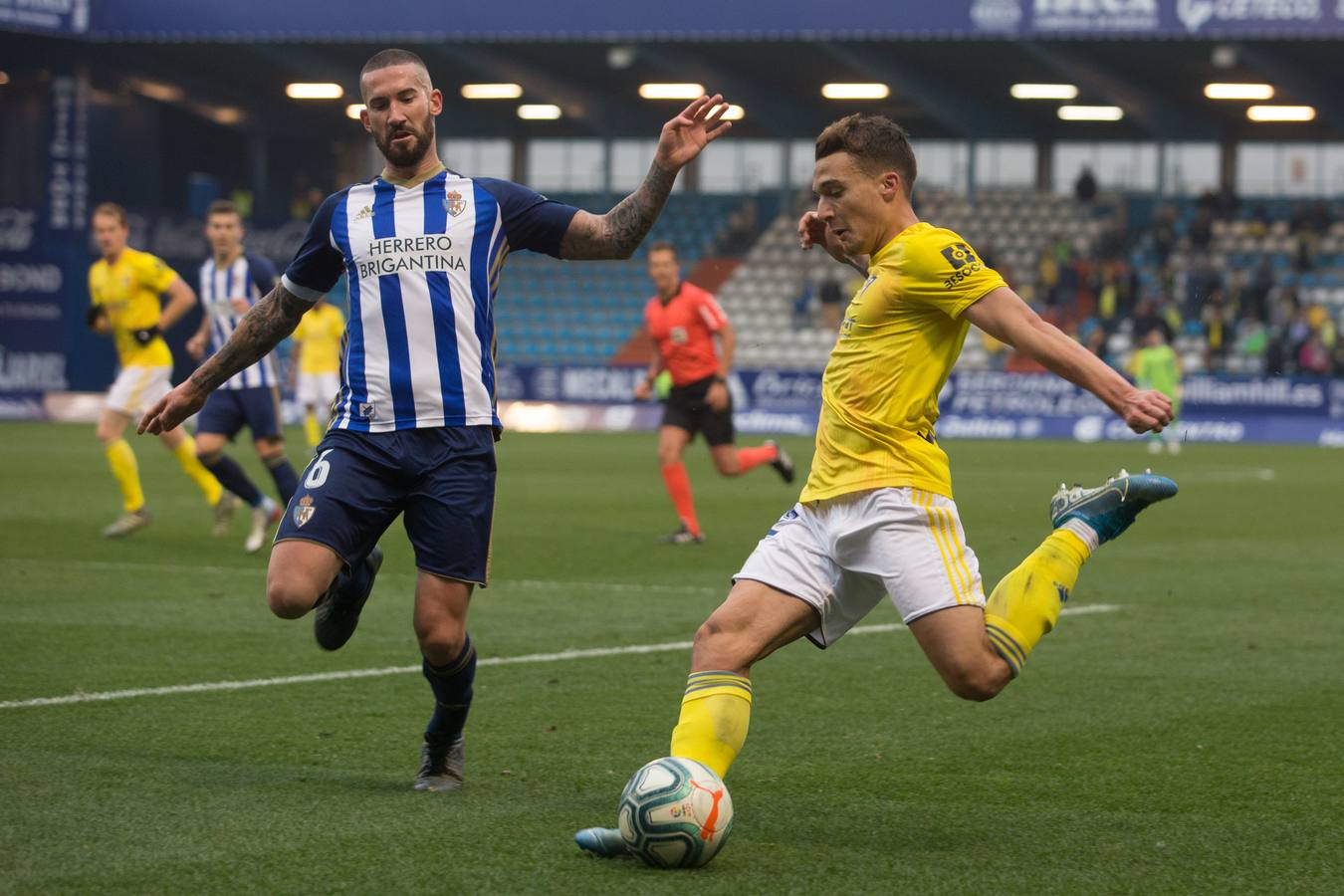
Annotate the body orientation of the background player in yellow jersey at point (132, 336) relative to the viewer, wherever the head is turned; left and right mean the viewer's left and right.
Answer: facing the viewer and to the left of the viewer

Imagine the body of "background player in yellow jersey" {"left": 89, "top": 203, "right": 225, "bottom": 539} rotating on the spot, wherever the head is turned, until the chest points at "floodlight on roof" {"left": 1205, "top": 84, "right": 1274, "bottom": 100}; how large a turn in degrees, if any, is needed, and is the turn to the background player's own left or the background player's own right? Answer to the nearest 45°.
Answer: approximately 180°

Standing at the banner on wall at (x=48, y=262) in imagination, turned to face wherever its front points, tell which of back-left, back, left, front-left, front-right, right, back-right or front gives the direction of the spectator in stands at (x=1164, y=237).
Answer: left

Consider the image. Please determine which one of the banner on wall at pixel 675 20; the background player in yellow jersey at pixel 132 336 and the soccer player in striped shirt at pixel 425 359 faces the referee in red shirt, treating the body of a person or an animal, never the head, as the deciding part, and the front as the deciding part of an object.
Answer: the banner on wall

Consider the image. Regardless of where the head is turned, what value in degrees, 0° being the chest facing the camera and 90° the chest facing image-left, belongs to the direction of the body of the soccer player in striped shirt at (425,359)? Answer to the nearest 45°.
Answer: approximately 0°

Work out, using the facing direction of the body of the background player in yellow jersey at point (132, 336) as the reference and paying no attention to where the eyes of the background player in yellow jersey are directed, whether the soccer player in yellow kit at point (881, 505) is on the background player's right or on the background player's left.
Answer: on the background player's left

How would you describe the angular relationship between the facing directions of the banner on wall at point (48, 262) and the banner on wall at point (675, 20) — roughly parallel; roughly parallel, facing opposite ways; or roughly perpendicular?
roughly parallel

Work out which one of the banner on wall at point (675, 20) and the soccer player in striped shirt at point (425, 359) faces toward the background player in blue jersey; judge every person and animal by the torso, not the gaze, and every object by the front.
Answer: the banner on wall

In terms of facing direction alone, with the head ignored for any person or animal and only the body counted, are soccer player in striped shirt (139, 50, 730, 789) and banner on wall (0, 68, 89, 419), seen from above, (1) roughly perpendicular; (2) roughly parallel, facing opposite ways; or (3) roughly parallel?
roughly parallel

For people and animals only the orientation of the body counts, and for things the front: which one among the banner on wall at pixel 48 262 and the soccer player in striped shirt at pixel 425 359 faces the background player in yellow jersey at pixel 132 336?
the banner on wall

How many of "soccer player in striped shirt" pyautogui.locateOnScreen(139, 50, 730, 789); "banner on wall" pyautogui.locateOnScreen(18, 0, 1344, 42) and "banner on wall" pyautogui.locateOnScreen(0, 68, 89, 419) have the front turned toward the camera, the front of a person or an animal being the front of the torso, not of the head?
3

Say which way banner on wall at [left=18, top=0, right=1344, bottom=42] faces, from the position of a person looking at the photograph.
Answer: facing the viewer

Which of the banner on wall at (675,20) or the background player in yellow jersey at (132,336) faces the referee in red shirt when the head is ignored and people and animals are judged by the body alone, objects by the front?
the banner on wall

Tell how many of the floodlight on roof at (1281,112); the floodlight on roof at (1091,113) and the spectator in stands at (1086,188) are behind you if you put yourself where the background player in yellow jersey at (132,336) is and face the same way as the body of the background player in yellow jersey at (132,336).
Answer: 3

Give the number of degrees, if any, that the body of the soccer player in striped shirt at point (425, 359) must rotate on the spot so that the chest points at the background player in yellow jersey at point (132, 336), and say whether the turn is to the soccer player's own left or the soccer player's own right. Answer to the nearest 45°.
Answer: approximately 180°

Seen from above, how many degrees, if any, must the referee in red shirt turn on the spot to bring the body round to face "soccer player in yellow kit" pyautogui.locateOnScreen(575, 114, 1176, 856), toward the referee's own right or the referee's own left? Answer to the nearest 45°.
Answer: approximately 45° to the referee's own left
